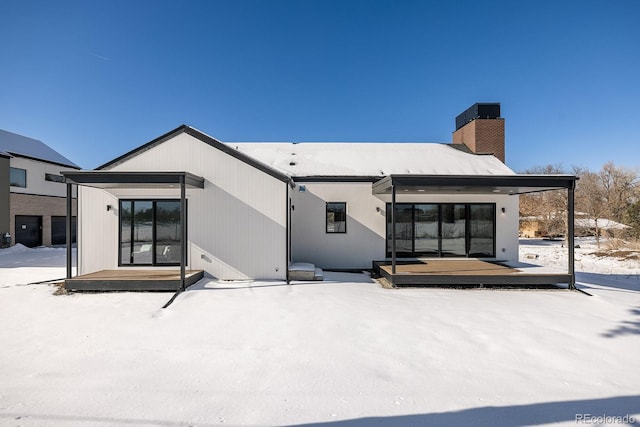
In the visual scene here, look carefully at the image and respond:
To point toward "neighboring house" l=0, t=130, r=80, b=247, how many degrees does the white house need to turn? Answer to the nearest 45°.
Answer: approximately 135° to its right

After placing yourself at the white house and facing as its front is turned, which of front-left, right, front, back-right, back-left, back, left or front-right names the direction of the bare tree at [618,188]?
back-left

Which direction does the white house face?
toward the camera

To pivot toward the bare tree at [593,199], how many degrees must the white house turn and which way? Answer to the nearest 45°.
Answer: approximately 135° to its left

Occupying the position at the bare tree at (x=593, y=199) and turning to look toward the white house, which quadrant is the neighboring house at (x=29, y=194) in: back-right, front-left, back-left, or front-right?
front-right
